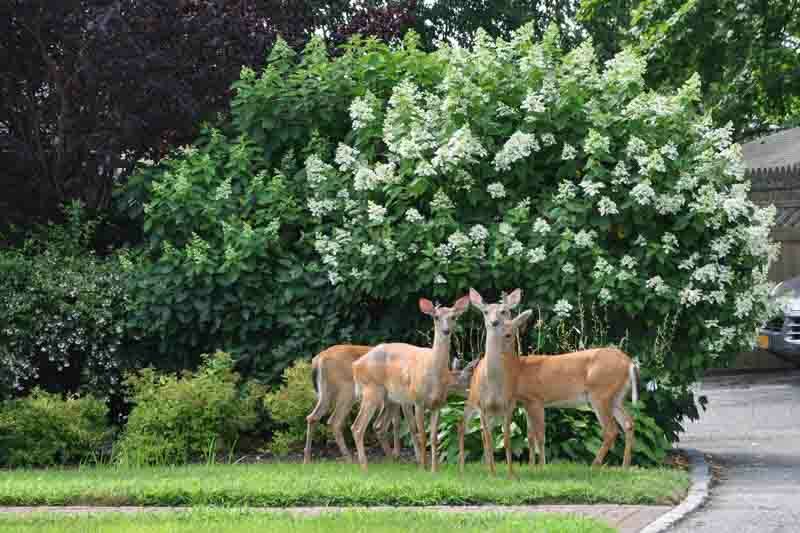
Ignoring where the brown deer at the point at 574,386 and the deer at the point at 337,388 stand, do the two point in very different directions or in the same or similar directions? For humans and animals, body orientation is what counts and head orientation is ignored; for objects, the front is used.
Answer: very different directions

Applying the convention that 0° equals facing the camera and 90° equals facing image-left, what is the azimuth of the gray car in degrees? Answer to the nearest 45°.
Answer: approximately 45°

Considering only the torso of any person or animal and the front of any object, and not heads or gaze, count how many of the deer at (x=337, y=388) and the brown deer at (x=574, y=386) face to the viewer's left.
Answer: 1

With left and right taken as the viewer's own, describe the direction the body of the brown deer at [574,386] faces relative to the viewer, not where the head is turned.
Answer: facing to the left of the viewer

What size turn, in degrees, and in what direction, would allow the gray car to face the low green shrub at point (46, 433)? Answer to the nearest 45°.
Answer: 0° — it already faces it

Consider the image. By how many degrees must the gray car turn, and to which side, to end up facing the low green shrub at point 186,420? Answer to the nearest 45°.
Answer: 0° — it already faces it

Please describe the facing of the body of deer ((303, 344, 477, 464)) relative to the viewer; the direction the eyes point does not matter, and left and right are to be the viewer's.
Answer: facing to the right of the viewer

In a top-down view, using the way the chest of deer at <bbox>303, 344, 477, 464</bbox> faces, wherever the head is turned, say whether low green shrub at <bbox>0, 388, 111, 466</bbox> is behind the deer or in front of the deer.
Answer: behind

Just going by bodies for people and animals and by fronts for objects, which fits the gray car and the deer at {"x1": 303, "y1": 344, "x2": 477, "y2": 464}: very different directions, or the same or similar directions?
very different directions
